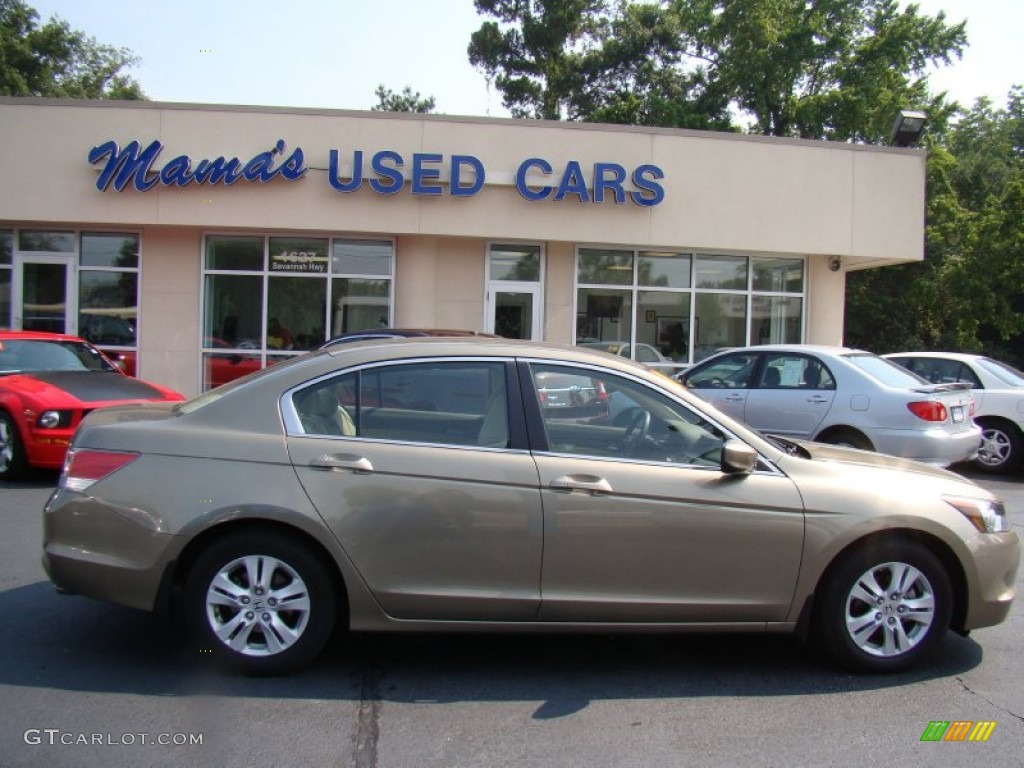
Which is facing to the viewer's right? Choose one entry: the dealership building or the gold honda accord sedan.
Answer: the gold honda accord sedan

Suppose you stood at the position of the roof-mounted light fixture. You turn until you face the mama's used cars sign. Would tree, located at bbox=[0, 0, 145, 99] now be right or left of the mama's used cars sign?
right

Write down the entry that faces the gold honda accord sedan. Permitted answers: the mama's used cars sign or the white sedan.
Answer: the mama's used cars sign

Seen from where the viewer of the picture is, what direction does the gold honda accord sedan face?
facing to the right of the viewer

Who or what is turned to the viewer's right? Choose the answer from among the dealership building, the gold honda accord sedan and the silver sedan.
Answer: the gold honda accord sedan
